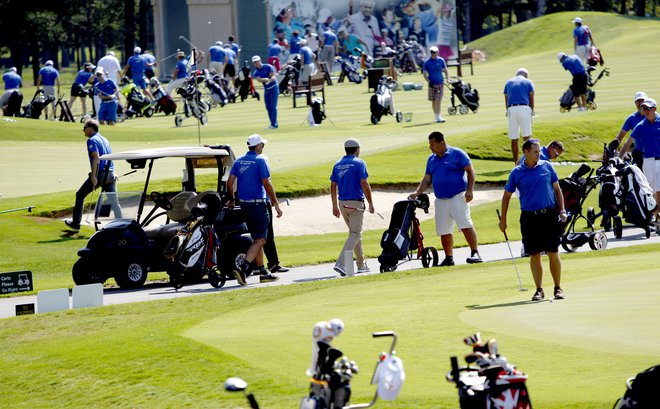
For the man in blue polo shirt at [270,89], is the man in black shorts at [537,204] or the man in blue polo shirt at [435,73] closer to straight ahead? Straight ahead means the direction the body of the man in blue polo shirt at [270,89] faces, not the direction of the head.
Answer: the man in black shorts

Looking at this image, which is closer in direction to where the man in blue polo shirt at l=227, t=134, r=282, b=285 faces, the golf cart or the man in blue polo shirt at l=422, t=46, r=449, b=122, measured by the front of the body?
the man in blue polo shirt

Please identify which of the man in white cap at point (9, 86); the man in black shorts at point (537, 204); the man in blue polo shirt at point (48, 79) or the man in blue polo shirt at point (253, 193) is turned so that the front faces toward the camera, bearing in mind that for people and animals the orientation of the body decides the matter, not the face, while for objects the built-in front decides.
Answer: the man in black shorts

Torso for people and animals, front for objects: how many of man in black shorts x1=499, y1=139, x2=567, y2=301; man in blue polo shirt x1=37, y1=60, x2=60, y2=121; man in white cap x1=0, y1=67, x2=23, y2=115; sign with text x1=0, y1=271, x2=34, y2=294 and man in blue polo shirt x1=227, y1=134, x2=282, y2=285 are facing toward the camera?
2

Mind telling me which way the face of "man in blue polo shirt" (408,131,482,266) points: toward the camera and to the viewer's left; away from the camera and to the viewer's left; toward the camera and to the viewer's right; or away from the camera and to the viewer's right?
toward the camera and to the viewer's left

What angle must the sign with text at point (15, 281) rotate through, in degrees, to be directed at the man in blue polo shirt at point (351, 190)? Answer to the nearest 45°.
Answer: approximately 90° to its left

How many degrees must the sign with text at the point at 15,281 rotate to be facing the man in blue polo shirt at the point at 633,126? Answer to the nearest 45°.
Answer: approximately 90° to its left

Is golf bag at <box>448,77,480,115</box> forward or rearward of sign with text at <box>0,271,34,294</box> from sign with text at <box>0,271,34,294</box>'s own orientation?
rearward
